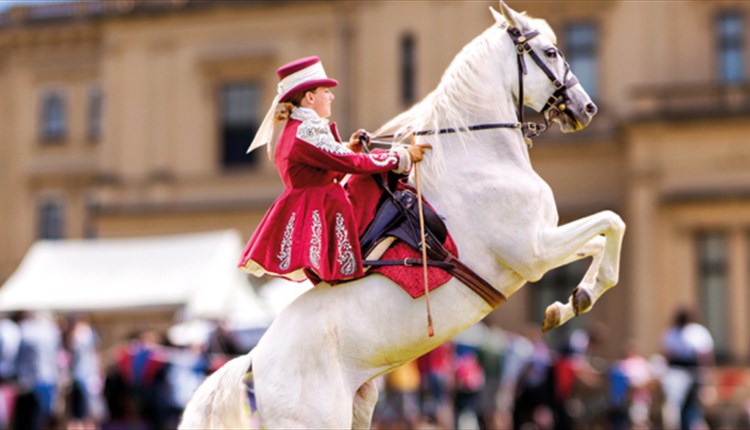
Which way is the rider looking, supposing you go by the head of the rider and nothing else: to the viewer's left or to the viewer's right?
to the viewer's right

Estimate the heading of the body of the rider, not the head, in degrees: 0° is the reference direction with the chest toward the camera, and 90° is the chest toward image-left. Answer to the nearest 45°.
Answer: approximately 270°

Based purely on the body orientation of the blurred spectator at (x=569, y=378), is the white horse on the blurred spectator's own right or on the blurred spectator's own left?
on the blurred spectator's own right

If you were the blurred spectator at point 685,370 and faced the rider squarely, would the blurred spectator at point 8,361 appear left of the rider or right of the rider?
right

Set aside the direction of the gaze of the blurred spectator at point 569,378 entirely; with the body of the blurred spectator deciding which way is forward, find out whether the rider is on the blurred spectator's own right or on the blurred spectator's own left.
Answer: on the blurred spectator's own right

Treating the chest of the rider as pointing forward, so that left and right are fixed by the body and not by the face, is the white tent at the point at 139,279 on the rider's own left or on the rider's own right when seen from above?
on the rider's own left

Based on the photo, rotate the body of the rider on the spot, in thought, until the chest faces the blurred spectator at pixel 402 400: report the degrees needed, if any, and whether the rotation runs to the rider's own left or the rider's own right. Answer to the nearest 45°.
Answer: approximately 90° to the rider's own left

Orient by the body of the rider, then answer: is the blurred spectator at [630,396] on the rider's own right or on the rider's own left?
on the rider's own left
